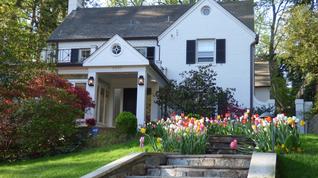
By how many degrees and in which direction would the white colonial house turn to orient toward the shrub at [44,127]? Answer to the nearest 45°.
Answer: approximately 45° to its right

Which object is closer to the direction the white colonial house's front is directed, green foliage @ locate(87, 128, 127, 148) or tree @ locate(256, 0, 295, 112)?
the green foliage

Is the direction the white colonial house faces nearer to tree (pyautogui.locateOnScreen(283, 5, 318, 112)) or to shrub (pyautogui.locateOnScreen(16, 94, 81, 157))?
the shrub

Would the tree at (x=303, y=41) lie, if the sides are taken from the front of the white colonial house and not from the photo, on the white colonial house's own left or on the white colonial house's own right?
on the white colonial house's own left

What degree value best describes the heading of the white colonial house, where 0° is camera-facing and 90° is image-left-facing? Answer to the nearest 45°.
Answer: approximately 0°

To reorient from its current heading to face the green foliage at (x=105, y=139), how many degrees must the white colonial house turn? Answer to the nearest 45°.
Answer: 0° — it already faces it

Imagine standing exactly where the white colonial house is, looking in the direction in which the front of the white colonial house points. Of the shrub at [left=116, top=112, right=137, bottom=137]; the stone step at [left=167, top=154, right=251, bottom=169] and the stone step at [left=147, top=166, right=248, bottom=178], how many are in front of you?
3

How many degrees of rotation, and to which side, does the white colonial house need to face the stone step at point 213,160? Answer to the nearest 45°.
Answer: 0° — it already faces it

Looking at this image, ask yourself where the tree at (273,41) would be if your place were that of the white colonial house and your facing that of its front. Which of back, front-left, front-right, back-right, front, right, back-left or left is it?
back-left

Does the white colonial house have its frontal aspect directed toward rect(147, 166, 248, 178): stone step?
yes

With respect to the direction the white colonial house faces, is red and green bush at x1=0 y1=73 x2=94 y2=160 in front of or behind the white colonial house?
in front
